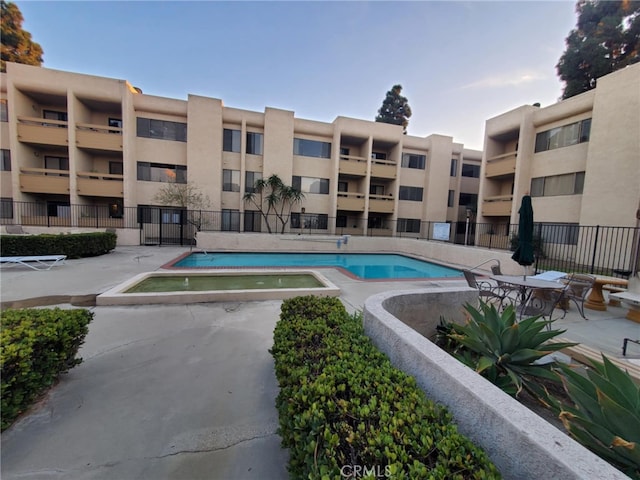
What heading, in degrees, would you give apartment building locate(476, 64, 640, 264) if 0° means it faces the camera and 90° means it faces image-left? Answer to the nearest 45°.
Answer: approximately 45°

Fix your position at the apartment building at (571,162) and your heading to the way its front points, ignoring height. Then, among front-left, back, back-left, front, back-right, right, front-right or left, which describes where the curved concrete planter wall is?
front-left

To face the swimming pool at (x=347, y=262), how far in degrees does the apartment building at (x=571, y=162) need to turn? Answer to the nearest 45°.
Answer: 0° — it already faces it

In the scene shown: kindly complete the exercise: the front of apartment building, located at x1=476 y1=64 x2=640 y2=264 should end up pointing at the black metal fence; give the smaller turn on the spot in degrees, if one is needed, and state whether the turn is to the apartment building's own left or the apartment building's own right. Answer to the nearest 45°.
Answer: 0° — it already faces it

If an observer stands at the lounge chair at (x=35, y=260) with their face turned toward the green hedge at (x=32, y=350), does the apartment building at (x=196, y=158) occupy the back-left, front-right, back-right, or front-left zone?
back-left

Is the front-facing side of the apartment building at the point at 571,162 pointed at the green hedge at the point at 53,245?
yes

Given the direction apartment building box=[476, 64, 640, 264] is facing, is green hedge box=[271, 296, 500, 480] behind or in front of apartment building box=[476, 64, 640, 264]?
in front

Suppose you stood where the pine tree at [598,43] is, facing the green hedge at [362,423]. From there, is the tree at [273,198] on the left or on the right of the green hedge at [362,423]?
right

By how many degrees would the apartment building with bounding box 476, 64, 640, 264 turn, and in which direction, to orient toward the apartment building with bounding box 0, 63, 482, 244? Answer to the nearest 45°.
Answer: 0° — it already faces it

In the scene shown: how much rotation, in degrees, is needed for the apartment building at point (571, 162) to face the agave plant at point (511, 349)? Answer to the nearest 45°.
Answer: approximately 45° to its left

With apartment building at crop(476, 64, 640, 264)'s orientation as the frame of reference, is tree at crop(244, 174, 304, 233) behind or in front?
in front

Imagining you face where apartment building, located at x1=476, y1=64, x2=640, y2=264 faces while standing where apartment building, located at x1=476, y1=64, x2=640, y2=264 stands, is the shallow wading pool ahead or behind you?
ahead
